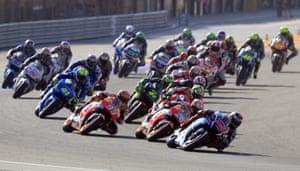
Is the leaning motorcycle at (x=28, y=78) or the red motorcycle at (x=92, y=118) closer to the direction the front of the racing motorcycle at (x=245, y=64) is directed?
the red motorcycle

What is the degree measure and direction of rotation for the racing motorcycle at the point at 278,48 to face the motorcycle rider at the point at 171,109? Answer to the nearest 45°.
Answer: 0° — it already faces them

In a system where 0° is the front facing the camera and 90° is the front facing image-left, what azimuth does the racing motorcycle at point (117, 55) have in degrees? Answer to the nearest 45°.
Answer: approximately 0°
